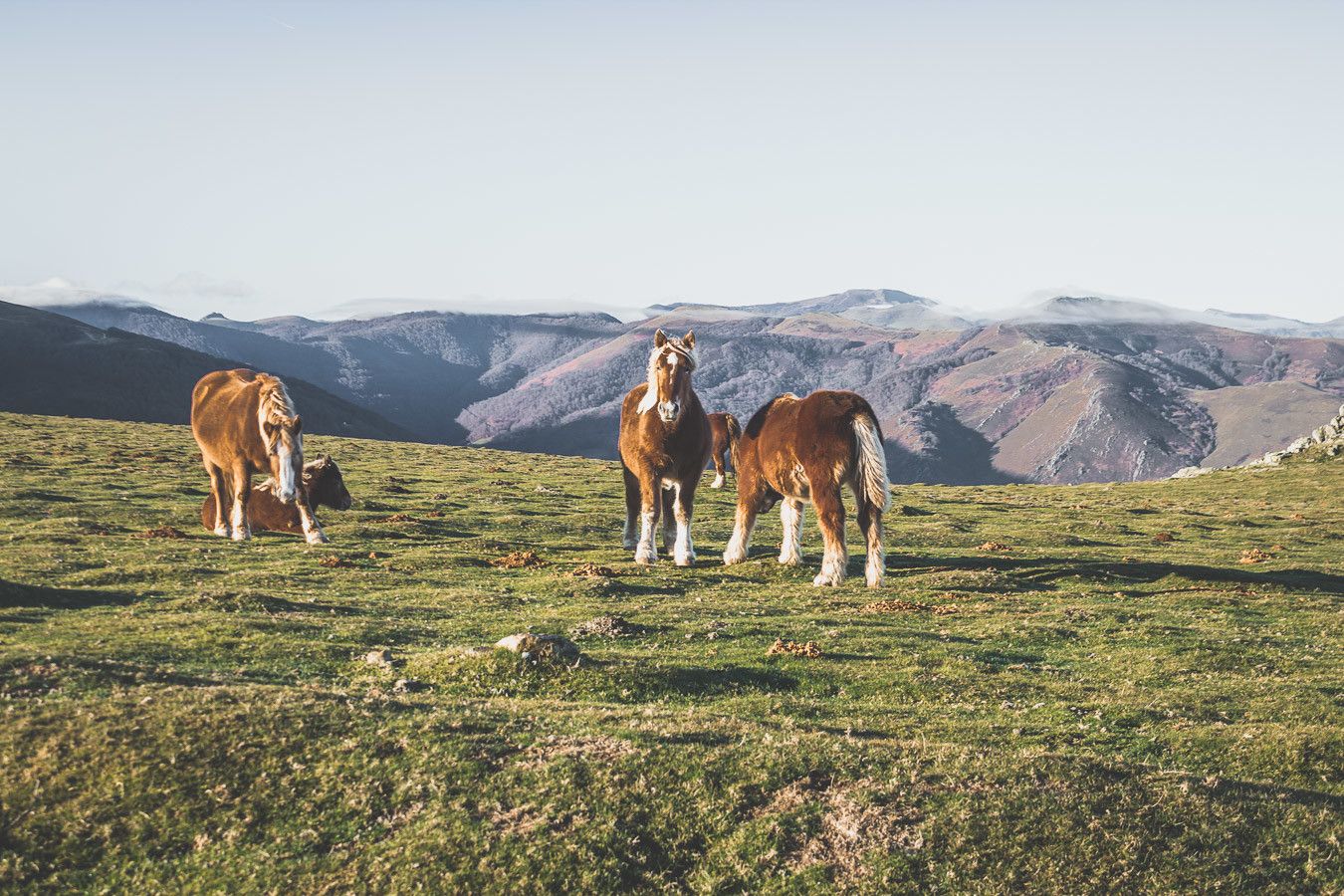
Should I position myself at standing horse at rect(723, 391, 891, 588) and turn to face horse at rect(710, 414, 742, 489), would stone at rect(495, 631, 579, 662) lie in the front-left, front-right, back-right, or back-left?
back-left

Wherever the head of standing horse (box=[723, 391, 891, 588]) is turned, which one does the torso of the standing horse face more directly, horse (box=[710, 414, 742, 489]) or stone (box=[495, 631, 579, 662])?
the horse

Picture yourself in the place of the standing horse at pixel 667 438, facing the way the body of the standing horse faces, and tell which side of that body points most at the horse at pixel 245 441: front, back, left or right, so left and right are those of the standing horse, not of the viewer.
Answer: right

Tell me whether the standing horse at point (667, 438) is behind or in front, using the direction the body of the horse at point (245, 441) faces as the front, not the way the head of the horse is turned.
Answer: in front

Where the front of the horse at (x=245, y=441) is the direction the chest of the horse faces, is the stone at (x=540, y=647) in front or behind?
in front

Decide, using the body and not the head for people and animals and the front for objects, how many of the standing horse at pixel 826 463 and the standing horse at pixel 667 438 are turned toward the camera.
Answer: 1

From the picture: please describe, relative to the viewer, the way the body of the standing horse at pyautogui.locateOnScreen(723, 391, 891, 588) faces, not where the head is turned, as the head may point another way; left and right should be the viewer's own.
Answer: facing away from the viewer and to the left of the viewer

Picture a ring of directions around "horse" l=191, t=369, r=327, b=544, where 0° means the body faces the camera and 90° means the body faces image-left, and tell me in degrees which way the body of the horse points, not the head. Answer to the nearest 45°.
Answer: approximately 315°
